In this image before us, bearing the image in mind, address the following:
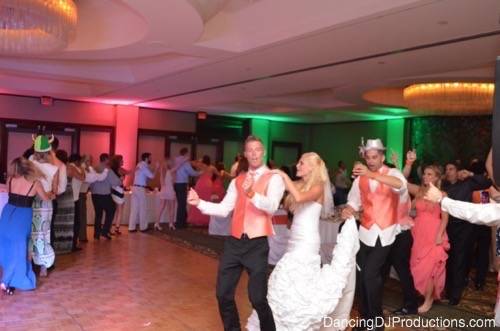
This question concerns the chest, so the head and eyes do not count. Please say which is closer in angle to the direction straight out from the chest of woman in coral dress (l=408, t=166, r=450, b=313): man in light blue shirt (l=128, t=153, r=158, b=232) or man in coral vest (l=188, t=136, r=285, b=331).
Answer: the man in coral vest

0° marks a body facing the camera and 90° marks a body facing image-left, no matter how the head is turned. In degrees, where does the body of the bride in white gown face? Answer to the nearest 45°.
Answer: approximately 90°

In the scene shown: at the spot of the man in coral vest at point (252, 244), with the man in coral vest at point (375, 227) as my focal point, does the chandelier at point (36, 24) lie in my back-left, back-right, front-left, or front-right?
back-left

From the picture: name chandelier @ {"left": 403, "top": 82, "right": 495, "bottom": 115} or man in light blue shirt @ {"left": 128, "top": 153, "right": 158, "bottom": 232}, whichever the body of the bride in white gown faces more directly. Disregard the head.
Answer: the man in light blue shirt

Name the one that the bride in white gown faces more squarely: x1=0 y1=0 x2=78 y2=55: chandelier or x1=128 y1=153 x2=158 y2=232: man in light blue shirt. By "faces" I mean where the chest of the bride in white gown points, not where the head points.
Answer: the chandelier

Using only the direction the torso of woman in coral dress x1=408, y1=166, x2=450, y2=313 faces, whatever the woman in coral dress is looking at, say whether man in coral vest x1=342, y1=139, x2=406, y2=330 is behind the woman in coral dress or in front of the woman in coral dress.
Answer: in front

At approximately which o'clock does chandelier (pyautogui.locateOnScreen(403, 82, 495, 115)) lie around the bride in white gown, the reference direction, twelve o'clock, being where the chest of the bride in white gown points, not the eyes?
The chandelier is roughly at 4 o'clock from the bride in white gown.

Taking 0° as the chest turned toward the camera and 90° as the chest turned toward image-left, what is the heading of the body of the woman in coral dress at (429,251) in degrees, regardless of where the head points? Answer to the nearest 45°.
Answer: approximately 45°

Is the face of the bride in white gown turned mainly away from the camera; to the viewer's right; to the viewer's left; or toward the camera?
to the viewer's left

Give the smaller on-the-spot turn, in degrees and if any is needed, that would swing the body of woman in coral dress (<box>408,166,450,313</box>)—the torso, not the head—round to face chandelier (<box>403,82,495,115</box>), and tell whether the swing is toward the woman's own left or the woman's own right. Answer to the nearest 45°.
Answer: approximately 135° to the woman's own right

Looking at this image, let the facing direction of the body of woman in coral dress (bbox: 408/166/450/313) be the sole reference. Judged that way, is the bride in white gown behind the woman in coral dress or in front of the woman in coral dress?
in front

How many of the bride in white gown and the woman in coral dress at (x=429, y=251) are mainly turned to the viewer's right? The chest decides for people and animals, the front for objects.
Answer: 0
